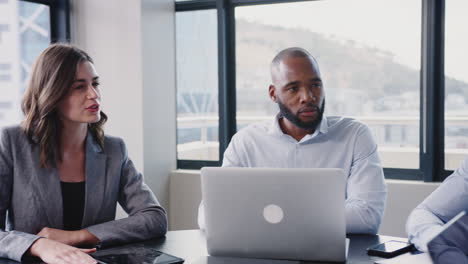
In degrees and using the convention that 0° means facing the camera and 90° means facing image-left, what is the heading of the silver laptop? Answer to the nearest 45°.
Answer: approximately 180°

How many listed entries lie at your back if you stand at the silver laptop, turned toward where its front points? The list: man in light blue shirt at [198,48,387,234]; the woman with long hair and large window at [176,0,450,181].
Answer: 0

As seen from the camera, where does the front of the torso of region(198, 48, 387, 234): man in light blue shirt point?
toward the camera

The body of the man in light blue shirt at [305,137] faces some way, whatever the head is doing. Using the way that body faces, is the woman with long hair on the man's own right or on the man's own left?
on the man's own right

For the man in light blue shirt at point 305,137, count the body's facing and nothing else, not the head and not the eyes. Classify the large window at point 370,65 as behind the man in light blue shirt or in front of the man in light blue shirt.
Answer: behind

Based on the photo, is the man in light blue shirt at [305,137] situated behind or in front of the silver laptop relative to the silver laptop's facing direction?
in front

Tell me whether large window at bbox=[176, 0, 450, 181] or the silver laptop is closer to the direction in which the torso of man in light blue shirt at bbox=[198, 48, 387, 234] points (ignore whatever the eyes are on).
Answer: the silver laptop

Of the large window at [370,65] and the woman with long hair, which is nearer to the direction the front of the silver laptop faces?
the large window

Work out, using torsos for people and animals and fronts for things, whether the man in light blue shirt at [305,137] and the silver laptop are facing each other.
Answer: yes

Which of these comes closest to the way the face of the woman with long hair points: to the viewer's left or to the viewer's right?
to the viewer's right

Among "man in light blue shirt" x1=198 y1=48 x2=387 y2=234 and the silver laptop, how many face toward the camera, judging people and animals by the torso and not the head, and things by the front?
1

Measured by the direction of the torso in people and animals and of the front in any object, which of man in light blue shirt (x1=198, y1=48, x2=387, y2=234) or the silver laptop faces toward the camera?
the man in light blue shirt

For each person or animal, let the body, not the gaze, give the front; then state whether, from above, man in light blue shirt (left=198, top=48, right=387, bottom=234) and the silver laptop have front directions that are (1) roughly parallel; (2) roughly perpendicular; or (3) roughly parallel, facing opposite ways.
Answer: roughly parallel, facing opposite ways

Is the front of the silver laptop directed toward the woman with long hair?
no

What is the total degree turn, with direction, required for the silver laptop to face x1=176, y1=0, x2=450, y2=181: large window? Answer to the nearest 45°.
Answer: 0° — it already faces it

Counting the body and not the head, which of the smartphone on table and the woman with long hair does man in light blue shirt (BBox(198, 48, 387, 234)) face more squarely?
the smartphone on table
